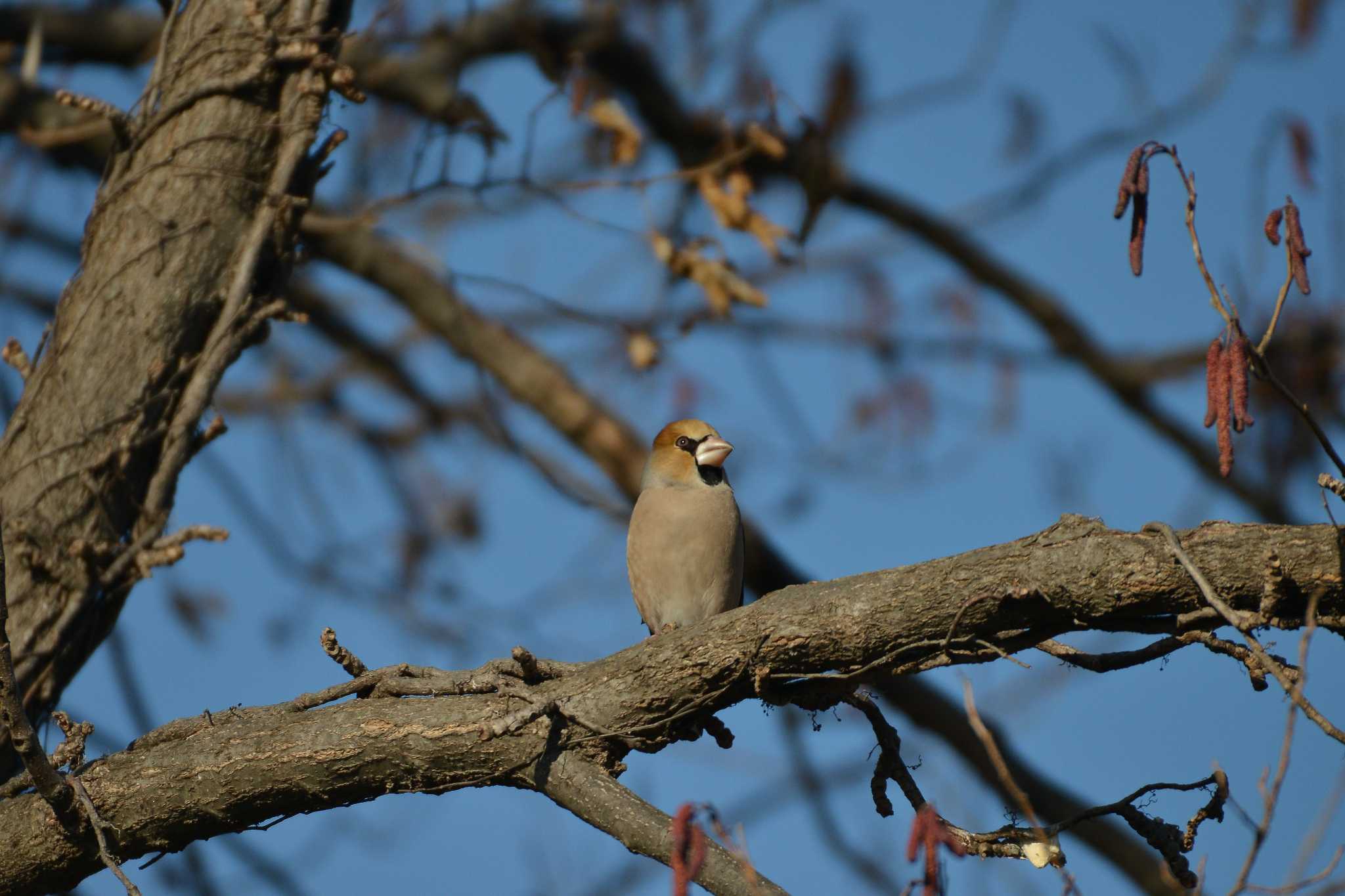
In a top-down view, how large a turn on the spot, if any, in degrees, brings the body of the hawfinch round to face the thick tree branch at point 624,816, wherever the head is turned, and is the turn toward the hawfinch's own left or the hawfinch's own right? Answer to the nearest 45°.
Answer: approximately 45° to the hawfinch's own right

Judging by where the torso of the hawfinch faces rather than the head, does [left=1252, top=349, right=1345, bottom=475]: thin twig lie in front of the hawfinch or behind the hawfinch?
in front

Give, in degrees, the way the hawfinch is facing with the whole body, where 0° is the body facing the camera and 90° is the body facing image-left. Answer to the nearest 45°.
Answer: approximately 315°

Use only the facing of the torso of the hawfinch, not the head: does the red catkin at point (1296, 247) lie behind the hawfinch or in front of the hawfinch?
in front

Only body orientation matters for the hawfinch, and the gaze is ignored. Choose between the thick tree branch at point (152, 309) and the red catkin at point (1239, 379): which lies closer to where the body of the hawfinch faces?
the red catkin

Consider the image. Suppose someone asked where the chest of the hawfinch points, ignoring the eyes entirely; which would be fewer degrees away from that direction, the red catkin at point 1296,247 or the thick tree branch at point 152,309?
the red catkin

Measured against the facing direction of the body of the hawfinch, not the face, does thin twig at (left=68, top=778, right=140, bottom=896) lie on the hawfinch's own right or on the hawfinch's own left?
on the hawfinch's own right
